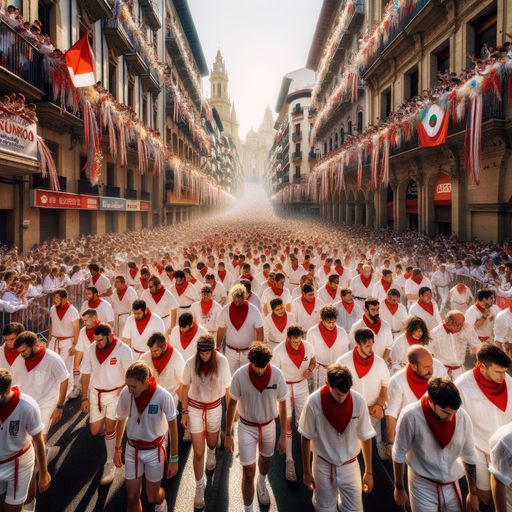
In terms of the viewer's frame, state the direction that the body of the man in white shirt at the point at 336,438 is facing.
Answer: toward the camera

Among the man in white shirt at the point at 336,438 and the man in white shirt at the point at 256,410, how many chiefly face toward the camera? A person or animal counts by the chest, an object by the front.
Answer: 2

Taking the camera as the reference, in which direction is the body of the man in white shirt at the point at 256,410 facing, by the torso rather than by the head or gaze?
toward the camera

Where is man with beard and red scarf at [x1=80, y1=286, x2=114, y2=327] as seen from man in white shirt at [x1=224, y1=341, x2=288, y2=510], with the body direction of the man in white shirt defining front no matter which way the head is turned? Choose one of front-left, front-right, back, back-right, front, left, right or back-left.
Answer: back-right

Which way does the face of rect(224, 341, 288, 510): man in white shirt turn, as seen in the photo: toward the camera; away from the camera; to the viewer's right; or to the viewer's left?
toward the camera

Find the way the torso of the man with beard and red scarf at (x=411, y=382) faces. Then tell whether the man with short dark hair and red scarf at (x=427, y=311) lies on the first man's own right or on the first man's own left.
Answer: on the first man's own left

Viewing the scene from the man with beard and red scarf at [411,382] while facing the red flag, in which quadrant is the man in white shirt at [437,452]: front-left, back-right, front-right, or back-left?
back-left

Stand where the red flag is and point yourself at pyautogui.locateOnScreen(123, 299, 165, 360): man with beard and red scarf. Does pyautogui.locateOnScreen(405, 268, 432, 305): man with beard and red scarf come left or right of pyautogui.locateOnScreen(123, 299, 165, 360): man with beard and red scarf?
left

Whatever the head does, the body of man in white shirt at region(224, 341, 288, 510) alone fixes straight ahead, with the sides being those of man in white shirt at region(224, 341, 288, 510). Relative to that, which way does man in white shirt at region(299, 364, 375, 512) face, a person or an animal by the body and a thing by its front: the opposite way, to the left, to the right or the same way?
the same way

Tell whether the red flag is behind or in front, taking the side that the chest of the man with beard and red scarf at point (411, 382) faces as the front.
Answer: behind

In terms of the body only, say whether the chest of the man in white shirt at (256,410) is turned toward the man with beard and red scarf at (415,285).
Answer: no

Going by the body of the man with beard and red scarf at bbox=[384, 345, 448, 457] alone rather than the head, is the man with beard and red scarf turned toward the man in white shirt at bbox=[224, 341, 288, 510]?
no

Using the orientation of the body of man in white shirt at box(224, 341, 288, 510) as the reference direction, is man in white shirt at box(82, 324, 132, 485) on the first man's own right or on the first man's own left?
on the first man's own right

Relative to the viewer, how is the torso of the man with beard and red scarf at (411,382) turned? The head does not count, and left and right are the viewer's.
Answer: facing the viewer and to the right of the viewer
